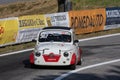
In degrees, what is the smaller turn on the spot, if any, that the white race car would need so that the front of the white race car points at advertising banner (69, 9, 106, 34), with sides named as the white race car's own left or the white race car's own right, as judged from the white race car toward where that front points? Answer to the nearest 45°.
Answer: approximately 180°

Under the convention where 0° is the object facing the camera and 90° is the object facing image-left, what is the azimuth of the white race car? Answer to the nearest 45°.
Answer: approximately 0°

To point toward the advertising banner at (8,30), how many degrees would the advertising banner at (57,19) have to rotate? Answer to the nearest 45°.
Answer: approximately 45° to its right

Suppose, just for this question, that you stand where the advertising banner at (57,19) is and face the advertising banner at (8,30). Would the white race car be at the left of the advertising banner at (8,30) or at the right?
left

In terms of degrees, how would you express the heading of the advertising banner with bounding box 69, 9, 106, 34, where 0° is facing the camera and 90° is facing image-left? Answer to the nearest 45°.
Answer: approximately 0°

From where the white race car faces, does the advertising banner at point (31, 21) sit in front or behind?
behind
